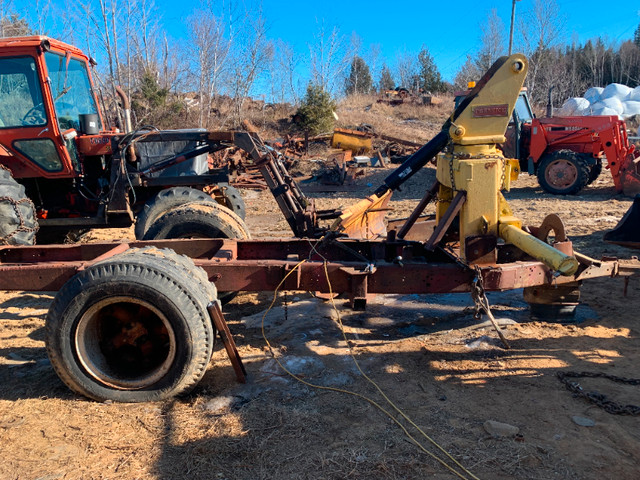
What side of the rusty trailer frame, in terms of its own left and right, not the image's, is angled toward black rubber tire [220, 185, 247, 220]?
left

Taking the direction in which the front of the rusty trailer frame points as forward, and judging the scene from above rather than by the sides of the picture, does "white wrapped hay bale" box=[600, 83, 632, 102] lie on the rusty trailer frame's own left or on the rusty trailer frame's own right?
on the rusty trailer frame's own left

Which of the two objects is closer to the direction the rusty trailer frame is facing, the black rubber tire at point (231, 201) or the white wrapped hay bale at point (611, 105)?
the white wrapped hay bale

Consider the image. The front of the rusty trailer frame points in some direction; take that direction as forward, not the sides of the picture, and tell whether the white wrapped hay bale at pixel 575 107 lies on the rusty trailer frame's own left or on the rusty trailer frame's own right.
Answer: on the rusty trailer frame's own left

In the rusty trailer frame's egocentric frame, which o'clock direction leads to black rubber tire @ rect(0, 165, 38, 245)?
The black rubber tire is roughly at 7 o'clock from the rusty trailer frame.

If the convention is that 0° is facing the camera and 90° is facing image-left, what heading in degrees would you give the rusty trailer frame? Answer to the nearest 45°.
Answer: approximately 270°

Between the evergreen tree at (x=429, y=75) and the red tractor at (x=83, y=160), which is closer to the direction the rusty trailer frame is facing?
the evergreen tree

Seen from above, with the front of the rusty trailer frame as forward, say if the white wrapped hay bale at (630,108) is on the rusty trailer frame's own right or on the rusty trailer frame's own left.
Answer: on the rusty trailer frame's own left

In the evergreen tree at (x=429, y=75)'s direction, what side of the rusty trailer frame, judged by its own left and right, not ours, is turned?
left

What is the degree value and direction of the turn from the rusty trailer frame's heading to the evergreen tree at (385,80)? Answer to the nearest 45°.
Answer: approximately 90° to its left

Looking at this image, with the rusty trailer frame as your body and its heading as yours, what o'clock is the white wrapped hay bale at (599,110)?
The white wrapped hay bale is roughly at 10 o'clock from the rusty trailer frame.

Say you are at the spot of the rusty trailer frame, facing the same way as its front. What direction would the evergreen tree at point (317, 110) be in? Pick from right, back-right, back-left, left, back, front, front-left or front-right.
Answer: left

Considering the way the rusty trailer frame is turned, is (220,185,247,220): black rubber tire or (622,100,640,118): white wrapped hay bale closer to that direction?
the white wrapped hay bale
